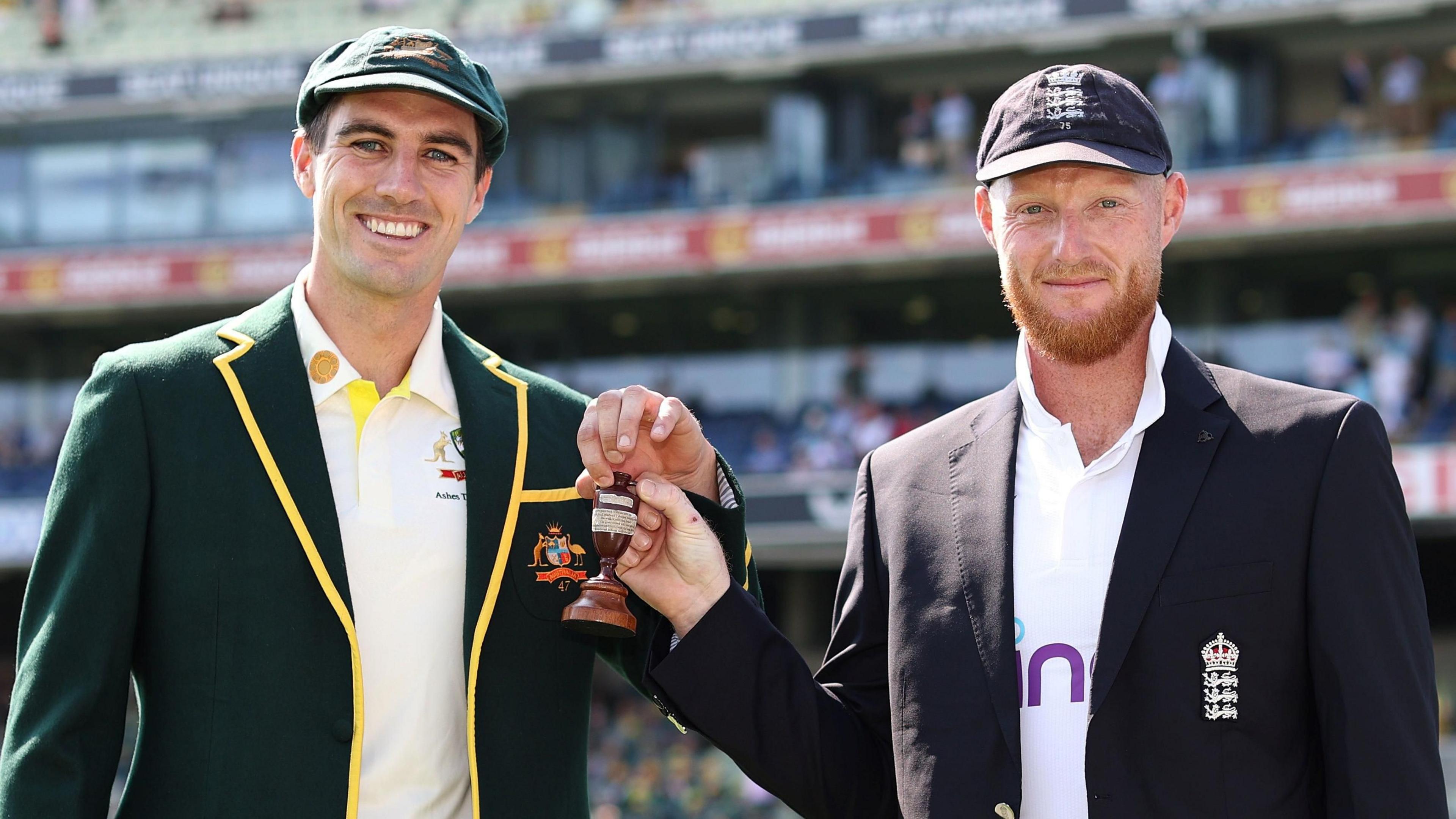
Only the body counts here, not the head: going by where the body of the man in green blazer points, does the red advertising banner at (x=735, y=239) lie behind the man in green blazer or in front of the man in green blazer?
behind

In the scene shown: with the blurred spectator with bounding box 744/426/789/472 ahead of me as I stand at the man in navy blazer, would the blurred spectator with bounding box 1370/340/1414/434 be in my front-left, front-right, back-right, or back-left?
front-right

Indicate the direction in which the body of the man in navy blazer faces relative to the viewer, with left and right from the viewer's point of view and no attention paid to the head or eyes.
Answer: facing the viewer

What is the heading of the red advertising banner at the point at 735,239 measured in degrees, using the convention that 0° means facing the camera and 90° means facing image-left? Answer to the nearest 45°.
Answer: approximately 0°

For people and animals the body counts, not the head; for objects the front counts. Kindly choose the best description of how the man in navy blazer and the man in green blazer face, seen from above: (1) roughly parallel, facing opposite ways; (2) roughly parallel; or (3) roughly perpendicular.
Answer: roughly parallel

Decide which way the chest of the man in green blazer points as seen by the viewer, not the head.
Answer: toward the camera

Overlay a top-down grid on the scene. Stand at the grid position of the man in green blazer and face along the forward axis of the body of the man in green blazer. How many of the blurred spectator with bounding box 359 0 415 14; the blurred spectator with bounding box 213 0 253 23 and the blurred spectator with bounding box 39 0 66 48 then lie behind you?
3

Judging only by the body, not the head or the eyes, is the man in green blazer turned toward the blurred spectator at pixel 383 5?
no

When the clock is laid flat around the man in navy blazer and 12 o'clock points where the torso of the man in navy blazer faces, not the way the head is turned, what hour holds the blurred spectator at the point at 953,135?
The blurred spectator is roughly at 6 o'clock from the man in navy blazer.

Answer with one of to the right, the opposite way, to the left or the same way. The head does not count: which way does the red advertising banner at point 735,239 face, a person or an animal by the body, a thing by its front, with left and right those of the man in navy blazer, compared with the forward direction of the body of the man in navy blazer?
the same way

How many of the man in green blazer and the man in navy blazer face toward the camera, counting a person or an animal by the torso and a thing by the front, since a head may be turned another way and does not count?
2

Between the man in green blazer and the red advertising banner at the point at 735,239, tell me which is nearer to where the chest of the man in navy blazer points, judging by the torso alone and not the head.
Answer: the man in green blazer

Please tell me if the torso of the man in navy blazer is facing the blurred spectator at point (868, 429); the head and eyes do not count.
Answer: no

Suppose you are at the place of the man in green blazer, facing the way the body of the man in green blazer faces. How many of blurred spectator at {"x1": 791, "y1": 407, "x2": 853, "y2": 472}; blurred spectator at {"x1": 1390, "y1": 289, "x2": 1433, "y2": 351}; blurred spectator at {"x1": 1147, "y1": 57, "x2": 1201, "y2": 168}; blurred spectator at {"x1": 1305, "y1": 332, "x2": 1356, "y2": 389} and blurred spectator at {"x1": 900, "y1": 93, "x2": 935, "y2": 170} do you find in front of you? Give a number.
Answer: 0

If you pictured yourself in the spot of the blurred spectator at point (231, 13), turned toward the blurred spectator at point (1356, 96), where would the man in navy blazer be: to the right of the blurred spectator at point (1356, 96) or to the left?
right

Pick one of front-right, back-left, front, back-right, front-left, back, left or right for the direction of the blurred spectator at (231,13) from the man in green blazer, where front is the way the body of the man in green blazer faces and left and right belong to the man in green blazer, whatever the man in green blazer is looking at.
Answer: back

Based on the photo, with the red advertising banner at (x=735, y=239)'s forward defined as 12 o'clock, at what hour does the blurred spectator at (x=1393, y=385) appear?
The blurred spectator is roughly at 10 o'clock from the red advertising banner.

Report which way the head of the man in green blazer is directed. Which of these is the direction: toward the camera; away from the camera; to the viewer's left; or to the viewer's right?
toward the camera

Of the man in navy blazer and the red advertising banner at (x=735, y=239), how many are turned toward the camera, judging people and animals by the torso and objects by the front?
2
